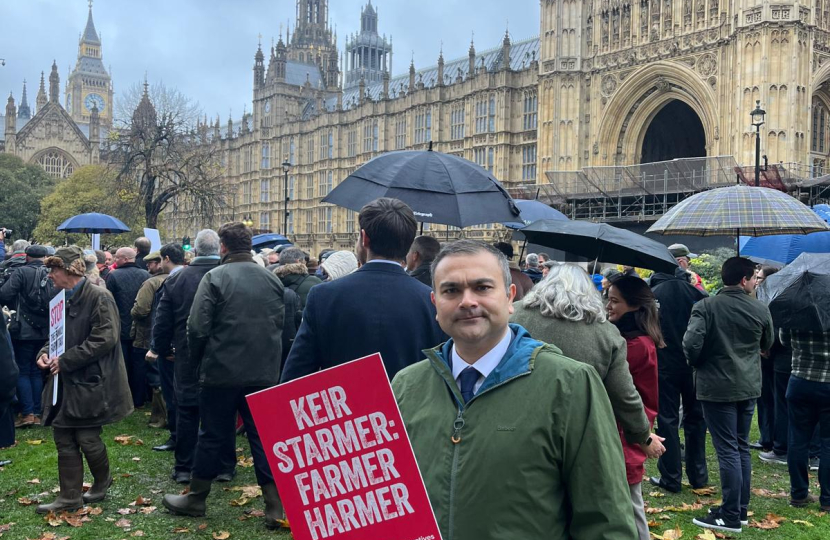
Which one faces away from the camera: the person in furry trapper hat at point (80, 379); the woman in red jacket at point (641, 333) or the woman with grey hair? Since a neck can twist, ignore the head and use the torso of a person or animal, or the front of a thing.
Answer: the woman with grey hair

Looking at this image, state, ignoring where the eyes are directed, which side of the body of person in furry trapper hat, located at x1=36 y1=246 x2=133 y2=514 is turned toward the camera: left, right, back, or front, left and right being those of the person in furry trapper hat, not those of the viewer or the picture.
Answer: left

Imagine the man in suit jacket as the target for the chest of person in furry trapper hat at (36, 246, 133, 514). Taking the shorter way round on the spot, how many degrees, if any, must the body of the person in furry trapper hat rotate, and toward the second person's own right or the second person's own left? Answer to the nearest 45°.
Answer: approximately 135° to the second person's own left

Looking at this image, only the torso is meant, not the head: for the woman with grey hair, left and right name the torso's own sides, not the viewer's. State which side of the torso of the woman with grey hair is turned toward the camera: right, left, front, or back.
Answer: back
